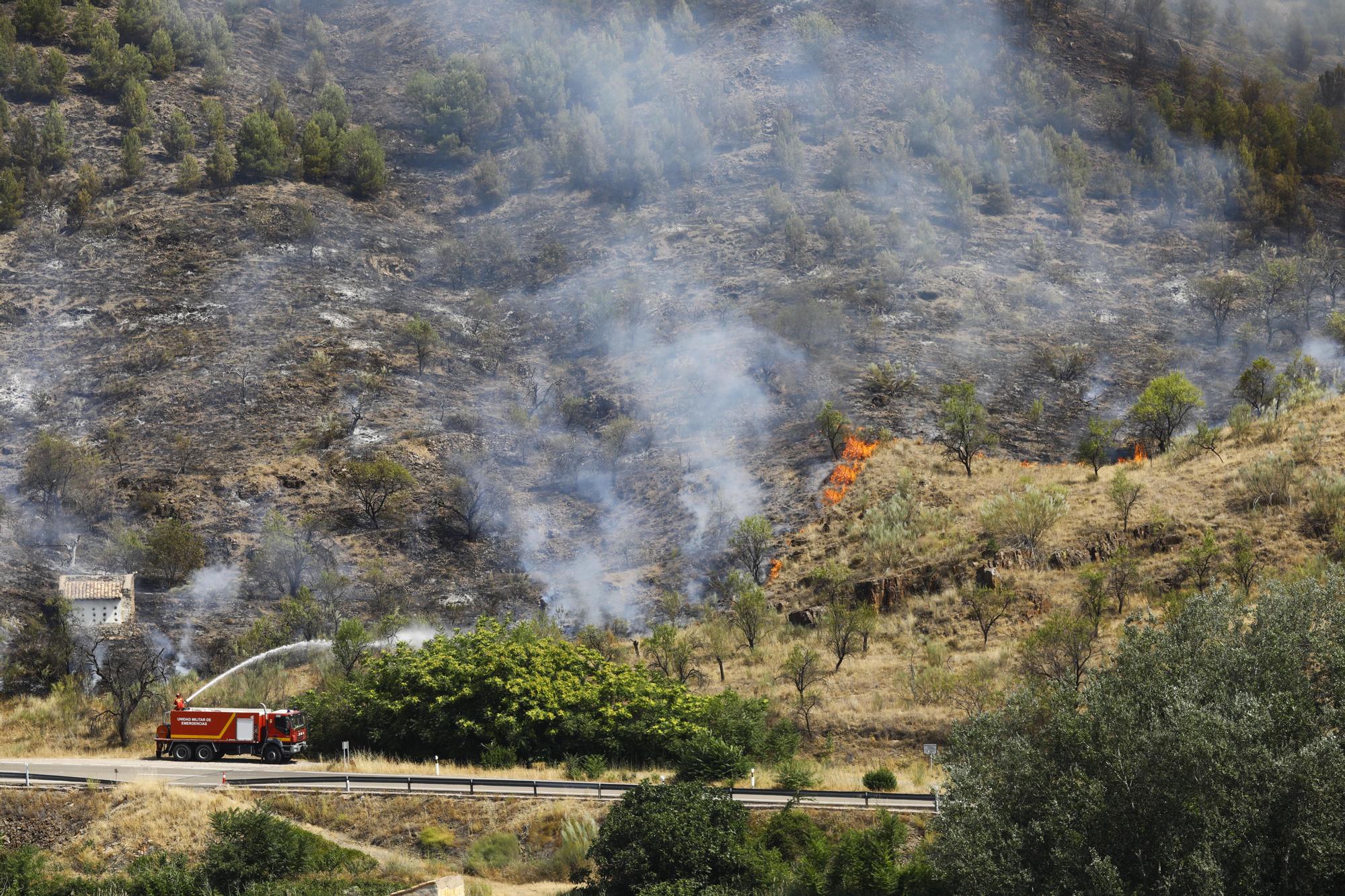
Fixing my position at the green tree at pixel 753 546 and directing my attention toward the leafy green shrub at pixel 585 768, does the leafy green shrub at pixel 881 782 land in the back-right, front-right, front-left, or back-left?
front-left

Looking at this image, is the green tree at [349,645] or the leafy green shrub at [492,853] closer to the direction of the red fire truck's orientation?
the leafy green shrub

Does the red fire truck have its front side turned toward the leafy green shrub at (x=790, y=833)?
yes

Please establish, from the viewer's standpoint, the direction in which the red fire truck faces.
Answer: facing the viewer and to the right of the viewer

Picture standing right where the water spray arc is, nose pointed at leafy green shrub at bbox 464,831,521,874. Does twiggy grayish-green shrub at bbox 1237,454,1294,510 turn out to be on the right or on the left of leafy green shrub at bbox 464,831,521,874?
left

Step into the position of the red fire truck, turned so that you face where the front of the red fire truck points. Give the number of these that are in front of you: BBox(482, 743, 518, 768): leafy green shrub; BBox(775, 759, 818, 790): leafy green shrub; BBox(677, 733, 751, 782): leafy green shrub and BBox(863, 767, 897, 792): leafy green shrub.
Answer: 4

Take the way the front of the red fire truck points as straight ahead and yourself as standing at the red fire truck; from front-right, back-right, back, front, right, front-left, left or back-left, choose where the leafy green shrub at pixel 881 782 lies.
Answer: front

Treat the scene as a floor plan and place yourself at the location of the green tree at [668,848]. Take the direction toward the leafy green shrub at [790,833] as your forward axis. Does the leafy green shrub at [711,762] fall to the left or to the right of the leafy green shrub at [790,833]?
left

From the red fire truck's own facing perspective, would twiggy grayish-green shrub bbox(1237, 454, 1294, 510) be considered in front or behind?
in front

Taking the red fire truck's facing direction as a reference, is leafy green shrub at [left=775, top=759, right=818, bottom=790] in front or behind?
in front

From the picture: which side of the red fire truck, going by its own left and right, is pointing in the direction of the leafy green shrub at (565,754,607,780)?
front

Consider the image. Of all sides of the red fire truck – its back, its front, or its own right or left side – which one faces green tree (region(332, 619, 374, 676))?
left

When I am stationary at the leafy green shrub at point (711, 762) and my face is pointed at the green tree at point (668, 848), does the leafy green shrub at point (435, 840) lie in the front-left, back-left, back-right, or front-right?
front-right

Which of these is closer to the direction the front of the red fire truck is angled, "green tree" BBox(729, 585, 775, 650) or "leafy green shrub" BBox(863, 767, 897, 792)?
the leafy green shrub

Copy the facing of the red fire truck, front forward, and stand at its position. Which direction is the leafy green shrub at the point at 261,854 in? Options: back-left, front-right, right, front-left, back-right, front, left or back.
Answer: front-right

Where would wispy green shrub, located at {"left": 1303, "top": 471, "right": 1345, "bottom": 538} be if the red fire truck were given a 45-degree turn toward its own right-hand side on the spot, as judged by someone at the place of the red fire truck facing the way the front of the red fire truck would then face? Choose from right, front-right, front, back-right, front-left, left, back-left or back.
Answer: left

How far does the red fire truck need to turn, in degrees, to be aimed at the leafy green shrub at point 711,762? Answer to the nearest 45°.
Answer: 0° — it already faces it

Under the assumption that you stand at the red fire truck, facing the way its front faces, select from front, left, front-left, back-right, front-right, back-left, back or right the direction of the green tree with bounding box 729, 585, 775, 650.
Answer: front-left
